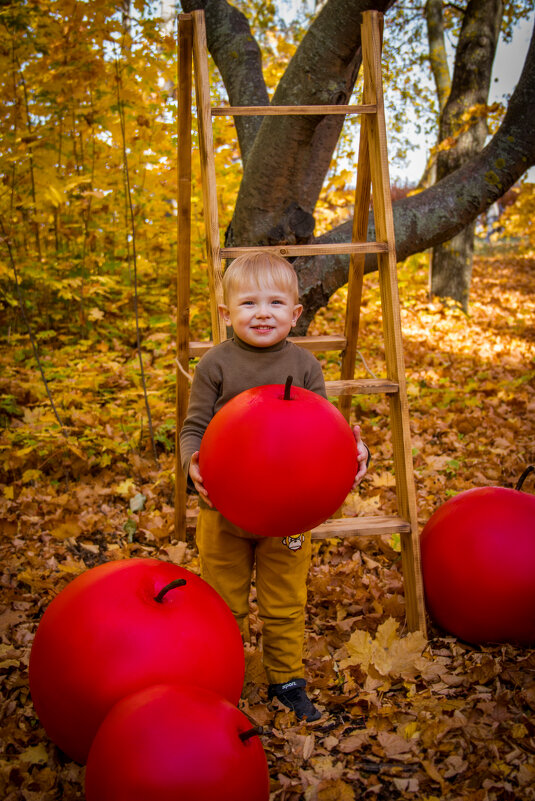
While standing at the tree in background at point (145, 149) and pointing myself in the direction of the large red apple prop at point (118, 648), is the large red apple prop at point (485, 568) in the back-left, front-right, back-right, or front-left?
front-left

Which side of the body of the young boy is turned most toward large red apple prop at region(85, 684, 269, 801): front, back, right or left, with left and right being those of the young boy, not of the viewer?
front

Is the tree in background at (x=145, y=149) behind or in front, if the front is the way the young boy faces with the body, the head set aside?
behind

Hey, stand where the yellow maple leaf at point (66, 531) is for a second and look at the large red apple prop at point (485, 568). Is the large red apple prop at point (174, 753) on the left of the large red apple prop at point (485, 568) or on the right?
right

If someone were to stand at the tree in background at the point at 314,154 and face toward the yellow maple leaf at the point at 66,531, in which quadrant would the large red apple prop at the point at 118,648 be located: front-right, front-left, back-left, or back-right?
front-left

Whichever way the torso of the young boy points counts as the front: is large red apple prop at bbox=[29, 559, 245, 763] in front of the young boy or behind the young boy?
in front

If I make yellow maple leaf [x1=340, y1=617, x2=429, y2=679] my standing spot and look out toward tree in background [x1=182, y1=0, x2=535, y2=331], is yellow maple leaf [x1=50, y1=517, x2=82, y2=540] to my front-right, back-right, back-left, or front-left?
front-left

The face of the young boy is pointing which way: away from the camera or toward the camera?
toward the camera

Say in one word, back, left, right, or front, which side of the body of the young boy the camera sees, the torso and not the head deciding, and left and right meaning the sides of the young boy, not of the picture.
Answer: front
